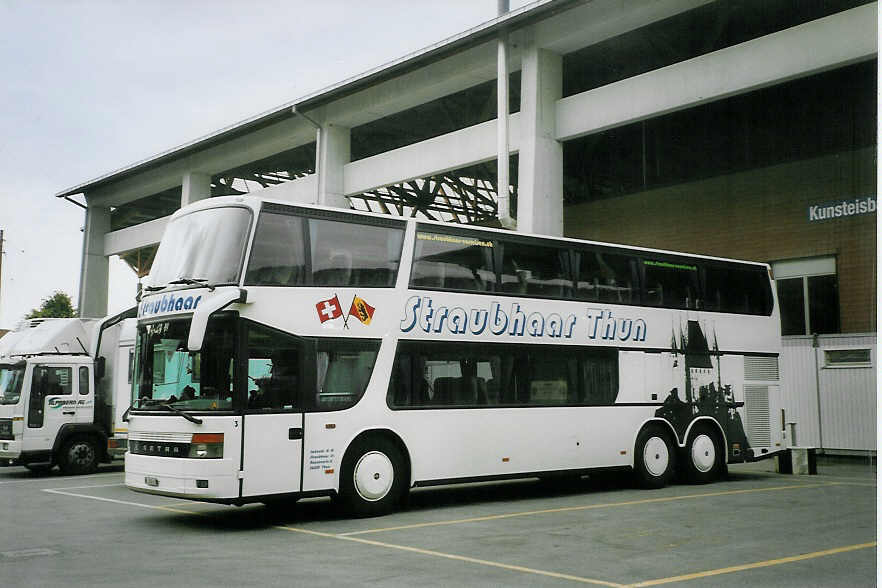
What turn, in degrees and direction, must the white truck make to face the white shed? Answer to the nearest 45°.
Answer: approximately 135° to its left

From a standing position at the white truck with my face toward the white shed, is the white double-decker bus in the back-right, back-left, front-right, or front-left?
front-right

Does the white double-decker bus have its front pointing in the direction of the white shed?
no

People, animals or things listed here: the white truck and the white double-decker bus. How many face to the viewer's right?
0

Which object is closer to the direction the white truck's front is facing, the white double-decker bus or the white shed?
the white double-decker bus

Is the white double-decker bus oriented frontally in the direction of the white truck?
no

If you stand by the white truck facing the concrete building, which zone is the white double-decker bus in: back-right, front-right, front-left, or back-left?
front-right

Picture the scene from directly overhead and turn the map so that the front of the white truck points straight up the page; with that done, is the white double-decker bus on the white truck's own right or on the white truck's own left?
on the white truck's own left

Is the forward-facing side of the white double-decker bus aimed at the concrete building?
no

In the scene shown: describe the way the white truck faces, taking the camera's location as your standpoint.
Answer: facing the viewer and to the left of the viewer
